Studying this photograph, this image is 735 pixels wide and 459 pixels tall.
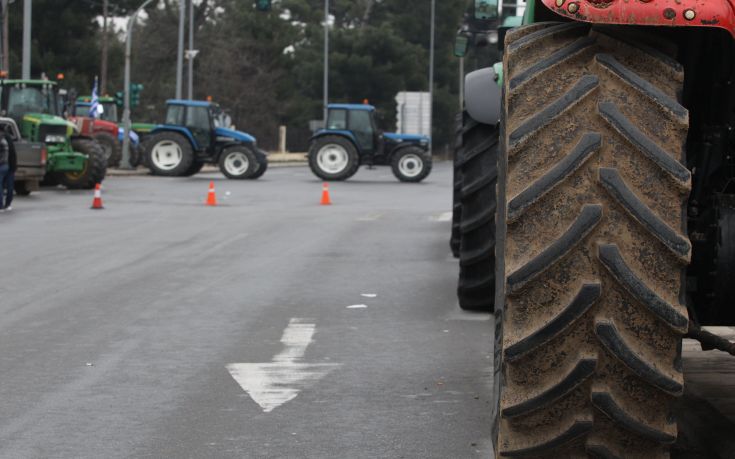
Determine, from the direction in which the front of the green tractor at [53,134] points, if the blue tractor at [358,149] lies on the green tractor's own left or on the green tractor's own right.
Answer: on the green tractor's own left

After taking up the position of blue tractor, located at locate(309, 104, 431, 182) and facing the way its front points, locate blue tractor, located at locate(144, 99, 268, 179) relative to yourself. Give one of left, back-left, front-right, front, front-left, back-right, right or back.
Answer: back

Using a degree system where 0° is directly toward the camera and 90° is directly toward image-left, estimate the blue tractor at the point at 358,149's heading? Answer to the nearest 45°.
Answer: approximately 270°

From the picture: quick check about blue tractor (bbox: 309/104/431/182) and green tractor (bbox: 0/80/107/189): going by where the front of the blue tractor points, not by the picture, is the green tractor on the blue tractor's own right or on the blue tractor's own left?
on the blue tractor's own right

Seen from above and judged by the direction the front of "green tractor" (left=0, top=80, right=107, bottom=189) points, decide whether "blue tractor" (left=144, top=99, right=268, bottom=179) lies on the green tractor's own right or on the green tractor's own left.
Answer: on the green tractor's own left
